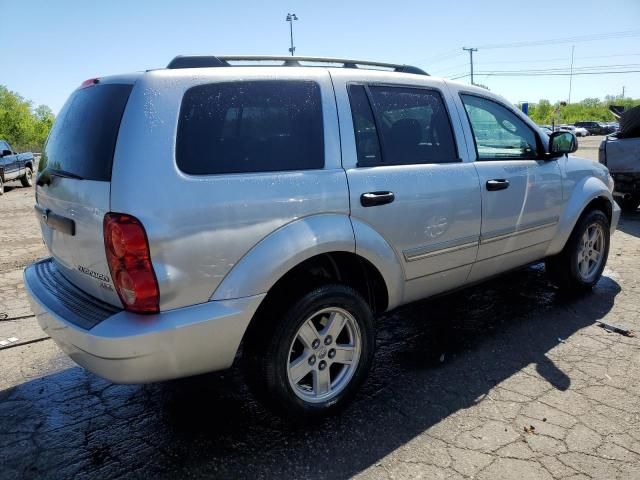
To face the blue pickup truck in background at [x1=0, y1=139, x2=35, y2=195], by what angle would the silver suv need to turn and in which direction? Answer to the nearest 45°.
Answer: approximately 90° to its left

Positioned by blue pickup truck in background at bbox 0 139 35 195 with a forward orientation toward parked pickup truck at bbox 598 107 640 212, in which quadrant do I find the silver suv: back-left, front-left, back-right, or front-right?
front-right

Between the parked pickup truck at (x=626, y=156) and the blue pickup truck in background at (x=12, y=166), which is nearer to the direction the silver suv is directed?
the parked pickup truck

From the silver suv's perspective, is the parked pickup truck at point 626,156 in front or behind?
in front

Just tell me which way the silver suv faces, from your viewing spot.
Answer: facing away from the viewer and to the right of the viewer
